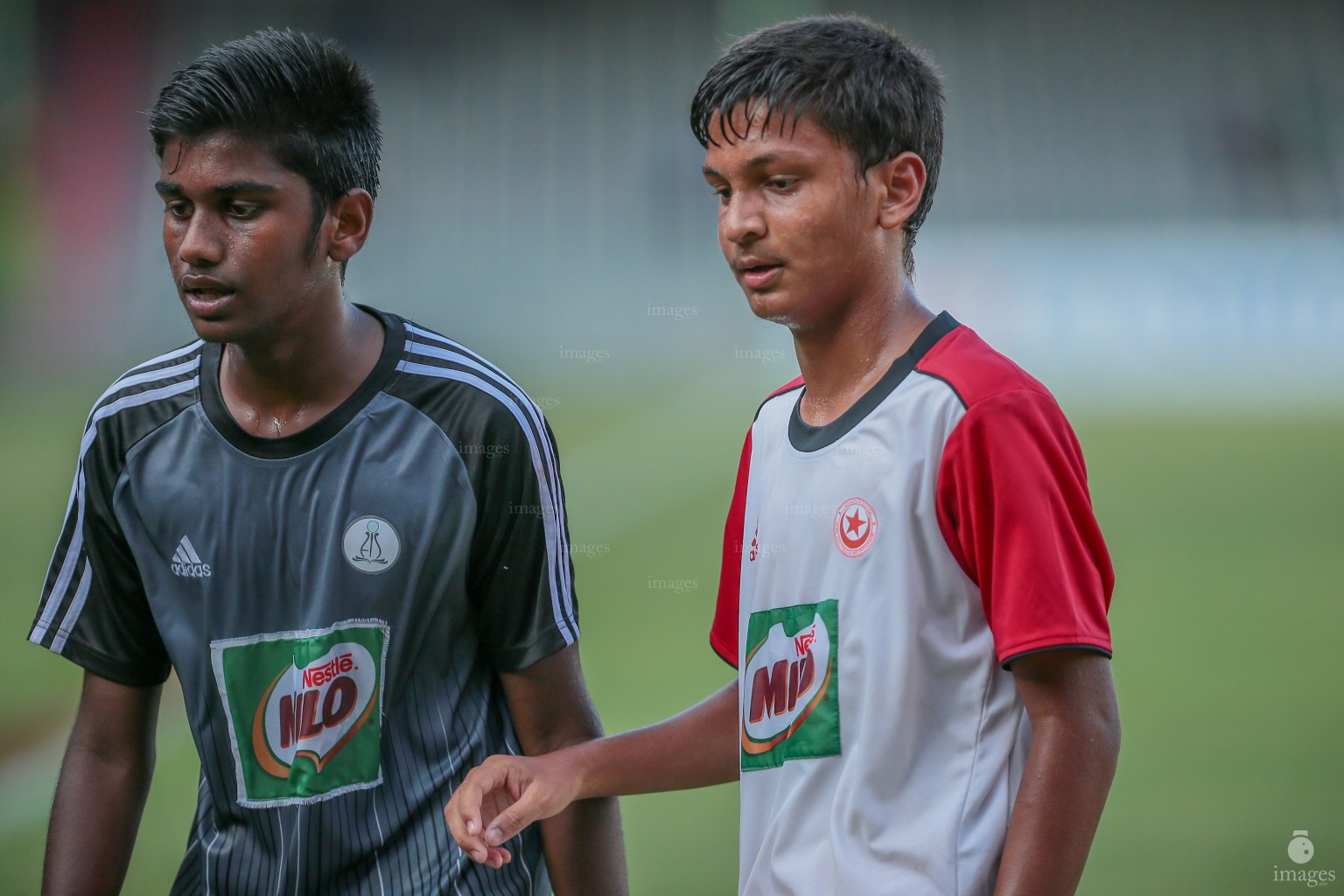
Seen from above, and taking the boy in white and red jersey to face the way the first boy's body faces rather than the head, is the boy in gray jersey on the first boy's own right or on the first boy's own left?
on the first boy's own right

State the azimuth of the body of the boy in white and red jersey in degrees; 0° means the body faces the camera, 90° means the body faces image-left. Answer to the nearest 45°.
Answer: approximately 45°

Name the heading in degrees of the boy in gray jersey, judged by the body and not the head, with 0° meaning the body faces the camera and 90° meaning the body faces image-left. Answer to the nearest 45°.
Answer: approximately 0°

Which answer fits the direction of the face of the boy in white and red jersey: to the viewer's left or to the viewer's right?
to the viewer's left

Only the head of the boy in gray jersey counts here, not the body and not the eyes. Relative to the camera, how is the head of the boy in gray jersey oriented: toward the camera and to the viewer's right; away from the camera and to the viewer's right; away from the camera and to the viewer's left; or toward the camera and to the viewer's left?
toward the camera and to the viewer's left

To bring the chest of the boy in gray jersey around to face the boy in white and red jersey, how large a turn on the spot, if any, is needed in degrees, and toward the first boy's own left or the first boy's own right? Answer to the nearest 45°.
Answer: approximately 45° to the first boy's own left

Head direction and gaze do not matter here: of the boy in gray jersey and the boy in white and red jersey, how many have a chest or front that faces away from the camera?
0
